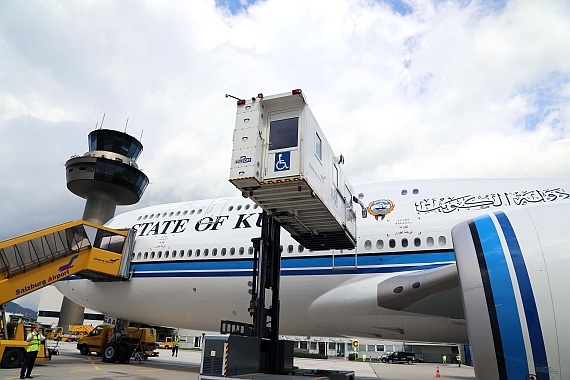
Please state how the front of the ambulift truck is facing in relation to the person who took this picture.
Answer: facing away from the viewer and to the right of the viewer

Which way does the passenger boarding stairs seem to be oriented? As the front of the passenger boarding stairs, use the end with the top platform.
to the viewer's right

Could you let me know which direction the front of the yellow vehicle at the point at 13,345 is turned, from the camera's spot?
facing to the right of the viewer

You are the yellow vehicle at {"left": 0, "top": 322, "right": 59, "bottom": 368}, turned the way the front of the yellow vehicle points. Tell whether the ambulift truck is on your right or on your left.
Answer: on your right

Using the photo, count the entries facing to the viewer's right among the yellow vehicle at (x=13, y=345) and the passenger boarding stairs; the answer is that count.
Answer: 2

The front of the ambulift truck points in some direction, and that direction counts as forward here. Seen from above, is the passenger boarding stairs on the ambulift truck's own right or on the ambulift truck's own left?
on the ambulift truck's own left

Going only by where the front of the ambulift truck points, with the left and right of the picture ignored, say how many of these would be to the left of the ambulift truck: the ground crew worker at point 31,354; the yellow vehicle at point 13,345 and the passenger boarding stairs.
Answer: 3

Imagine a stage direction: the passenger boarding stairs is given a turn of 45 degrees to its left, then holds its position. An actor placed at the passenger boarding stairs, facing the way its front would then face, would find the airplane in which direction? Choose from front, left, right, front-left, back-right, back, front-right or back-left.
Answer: right

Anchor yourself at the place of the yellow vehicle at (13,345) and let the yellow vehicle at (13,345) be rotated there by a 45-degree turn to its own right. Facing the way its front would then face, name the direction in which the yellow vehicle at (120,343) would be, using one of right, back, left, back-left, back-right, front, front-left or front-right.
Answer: left
